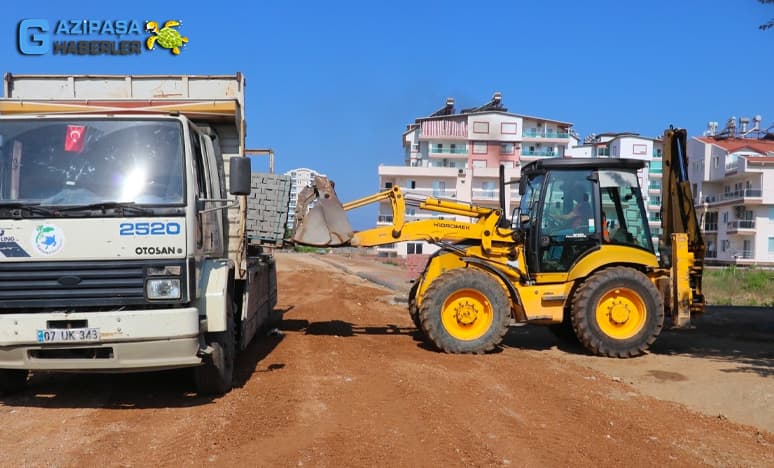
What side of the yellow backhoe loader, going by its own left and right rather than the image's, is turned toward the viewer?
left

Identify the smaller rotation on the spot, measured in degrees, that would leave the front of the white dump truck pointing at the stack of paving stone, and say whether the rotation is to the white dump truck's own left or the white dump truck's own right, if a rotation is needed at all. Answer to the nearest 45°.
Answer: approximately 135° to the white dump truck's own left

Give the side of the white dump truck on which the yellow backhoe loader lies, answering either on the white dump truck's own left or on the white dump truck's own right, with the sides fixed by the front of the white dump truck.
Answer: on the white dump truck's own left

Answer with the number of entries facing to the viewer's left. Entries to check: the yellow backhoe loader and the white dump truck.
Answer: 1

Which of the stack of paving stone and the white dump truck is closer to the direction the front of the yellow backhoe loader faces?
the stack of paving stone

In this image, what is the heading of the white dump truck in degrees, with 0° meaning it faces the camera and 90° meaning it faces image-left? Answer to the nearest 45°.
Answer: approximately 0°
